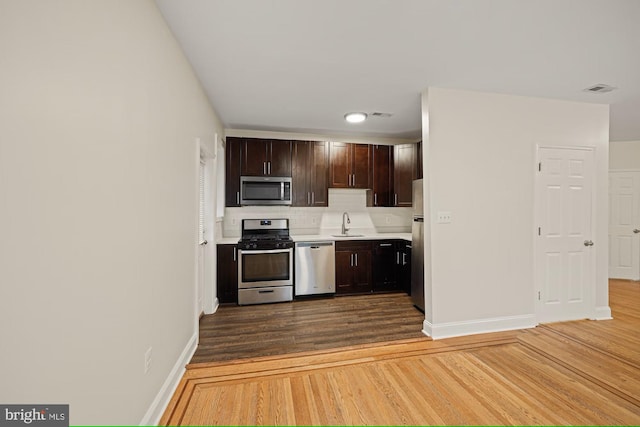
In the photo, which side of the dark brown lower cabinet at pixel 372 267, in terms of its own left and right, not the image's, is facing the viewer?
front

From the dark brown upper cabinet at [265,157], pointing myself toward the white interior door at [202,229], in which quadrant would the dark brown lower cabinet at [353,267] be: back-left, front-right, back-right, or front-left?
back-left

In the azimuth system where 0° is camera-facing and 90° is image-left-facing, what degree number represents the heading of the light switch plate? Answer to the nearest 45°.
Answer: approximately 0°

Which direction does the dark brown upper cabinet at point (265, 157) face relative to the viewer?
toward the camera

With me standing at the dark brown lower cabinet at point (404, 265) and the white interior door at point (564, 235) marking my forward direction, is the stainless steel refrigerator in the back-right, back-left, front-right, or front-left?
front-right

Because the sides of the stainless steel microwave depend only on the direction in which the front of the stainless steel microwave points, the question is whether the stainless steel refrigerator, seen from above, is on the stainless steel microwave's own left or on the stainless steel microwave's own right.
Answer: on the stainless steel microwave's own left
